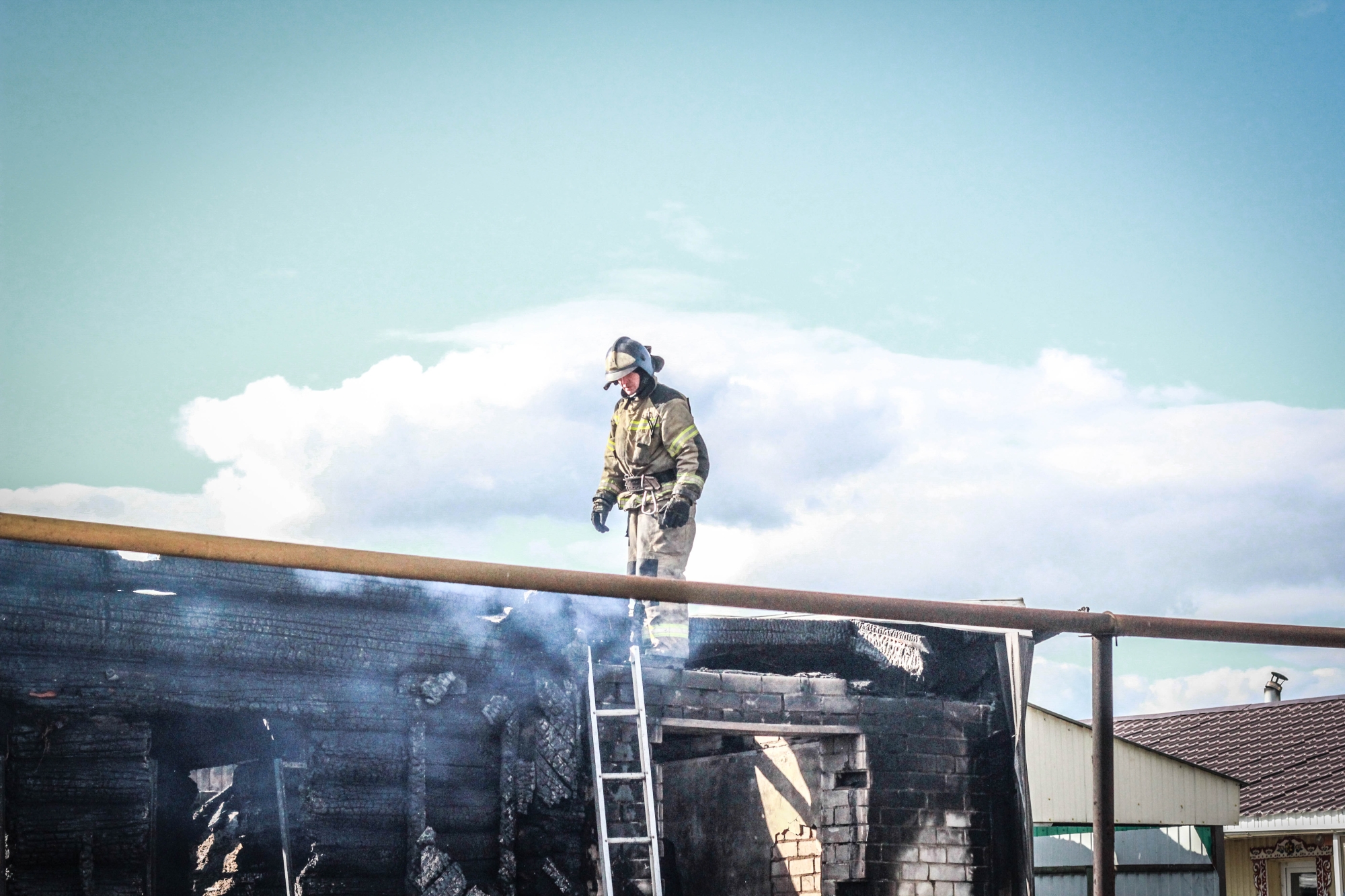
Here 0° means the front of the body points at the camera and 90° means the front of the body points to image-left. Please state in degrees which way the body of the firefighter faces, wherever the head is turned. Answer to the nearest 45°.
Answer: approximately 45°
